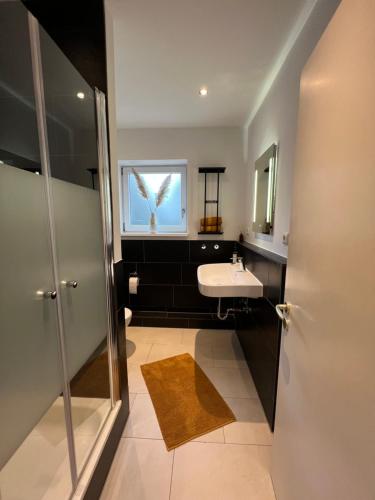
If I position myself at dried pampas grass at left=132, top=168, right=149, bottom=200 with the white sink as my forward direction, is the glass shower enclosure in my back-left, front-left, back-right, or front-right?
front-right

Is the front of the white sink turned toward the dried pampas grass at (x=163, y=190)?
no

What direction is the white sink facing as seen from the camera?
to the viewer's left

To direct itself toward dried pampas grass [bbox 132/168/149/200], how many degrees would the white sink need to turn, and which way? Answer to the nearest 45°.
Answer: approximately 45° to its right

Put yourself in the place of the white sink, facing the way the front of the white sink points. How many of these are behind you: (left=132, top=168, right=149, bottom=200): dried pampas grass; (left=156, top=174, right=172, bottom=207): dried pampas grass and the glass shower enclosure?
0

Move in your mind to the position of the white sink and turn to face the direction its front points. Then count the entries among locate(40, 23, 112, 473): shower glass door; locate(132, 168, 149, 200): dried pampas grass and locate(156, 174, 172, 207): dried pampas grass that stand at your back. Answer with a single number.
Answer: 0

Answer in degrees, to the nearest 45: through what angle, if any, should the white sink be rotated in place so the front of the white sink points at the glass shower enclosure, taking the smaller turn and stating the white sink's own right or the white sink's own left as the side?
approximately 45° to the white sink's own left

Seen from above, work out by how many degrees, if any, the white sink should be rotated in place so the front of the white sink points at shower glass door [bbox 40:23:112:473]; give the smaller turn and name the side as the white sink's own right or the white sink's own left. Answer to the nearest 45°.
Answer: approximately 45° to the white sink's own left

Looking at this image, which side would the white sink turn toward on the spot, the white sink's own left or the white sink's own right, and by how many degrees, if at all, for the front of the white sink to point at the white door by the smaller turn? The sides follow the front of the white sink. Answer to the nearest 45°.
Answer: approximately 90° to the white sink's own left

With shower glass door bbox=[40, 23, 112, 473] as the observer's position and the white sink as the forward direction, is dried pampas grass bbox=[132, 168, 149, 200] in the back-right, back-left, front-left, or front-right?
front-left
